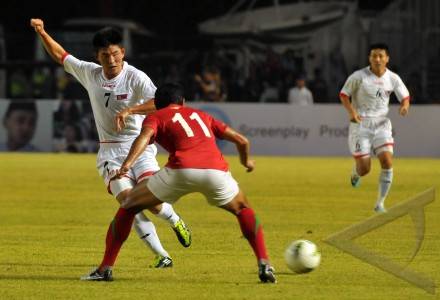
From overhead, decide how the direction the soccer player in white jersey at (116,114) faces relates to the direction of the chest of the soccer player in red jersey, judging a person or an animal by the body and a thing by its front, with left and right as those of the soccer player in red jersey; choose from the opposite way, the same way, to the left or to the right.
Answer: the opposite way

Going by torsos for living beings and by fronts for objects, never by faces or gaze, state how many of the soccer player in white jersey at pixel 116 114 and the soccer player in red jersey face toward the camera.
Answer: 1

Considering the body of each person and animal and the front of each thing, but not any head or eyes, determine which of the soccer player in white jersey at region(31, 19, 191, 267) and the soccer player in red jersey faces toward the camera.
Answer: the soccer player in white jersey

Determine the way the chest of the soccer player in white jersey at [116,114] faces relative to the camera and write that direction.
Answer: toward the camera

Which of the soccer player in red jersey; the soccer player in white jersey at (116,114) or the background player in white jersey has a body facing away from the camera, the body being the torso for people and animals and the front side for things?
the soccer player in red jersey

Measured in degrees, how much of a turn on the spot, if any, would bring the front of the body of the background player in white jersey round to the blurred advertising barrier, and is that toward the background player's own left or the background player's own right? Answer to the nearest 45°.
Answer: approximately 180°

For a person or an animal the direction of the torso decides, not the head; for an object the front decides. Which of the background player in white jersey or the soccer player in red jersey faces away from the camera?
the soccer player in red jersey

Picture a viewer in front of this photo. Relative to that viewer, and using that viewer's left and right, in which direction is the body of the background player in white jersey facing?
facing the viewer

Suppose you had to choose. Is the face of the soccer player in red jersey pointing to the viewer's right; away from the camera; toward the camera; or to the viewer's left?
away from the camera

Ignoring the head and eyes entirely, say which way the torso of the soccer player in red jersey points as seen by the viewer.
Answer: away from the camera

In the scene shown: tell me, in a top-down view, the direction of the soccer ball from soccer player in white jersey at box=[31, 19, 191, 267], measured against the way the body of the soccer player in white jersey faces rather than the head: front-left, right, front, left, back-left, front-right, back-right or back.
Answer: front-left

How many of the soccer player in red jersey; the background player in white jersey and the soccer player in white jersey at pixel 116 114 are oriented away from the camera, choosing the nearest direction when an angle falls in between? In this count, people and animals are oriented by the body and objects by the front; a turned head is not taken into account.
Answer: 1

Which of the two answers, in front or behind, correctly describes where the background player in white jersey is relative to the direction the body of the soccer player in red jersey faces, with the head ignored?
in front
